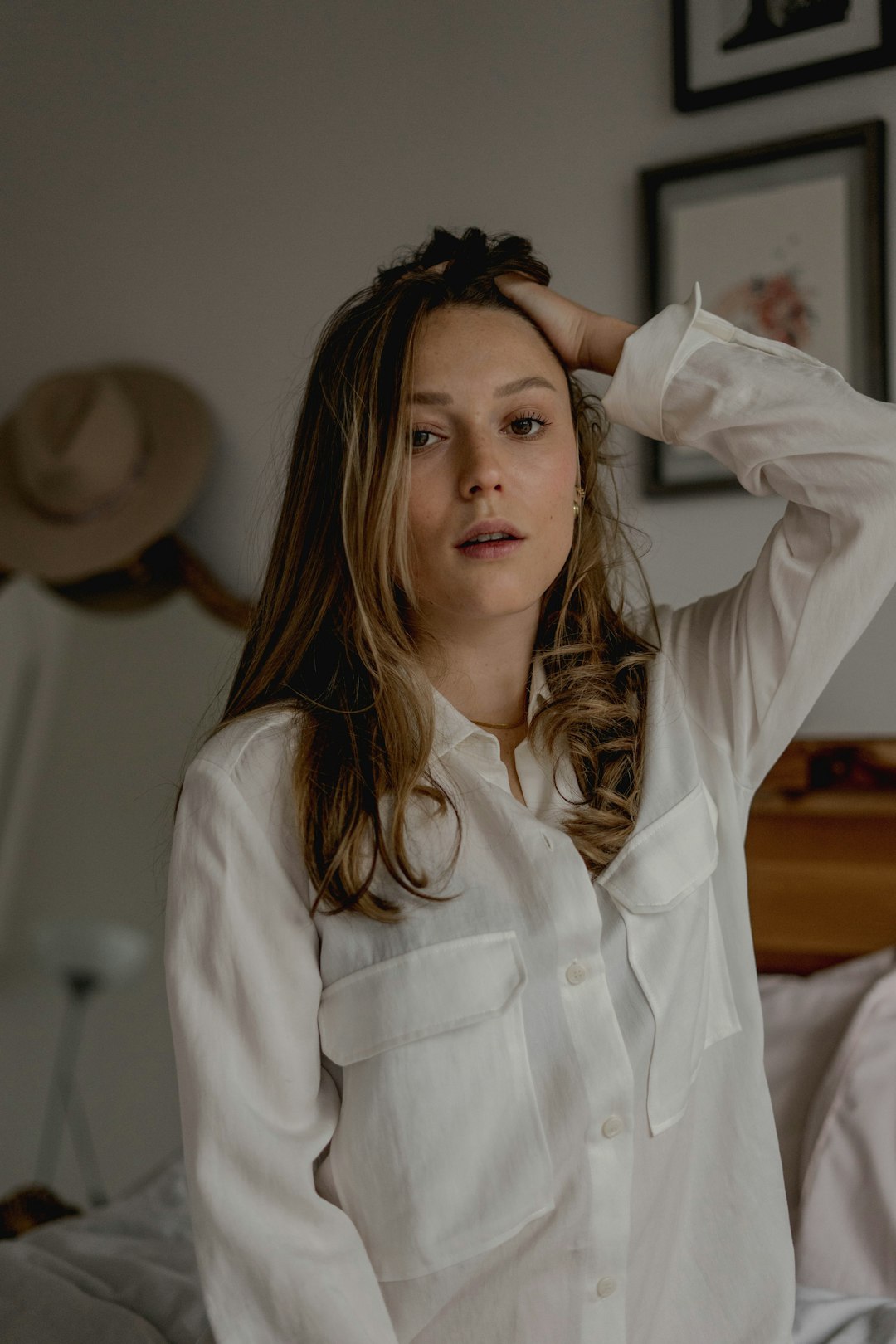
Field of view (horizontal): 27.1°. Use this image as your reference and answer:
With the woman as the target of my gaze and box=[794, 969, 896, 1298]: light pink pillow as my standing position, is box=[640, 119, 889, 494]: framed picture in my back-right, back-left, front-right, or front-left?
back-right

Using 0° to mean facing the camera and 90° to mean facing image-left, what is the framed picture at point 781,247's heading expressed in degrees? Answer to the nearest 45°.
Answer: approximately 45°

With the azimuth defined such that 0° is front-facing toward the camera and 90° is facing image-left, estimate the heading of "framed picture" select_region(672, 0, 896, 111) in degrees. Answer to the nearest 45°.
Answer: approximately 45°
